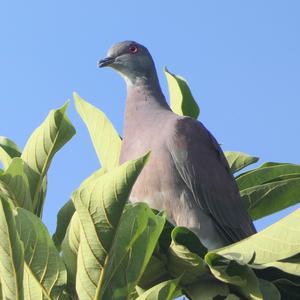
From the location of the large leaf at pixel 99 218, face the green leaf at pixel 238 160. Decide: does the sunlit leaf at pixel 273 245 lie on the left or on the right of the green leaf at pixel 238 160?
right

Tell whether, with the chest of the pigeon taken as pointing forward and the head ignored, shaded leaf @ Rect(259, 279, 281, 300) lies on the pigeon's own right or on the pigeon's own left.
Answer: on the pigeon's own left

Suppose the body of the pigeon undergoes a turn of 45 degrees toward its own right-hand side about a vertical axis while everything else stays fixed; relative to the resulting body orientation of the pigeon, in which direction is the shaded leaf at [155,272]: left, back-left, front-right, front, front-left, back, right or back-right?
left

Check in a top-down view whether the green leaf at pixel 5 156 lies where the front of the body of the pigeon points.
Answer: yes

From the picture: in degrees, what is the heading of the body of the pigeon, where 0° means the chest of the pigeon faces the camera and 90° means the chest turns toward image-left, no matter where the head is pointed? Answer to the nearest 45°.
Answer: approximately 45°

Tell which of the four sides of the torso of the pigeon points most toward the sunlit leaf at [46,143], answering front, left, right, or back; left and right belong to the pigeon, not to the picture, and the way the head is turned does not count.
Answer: front

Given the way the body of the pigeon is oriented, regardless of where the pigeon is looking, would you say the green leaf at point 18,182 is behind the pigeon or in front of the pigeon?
in front

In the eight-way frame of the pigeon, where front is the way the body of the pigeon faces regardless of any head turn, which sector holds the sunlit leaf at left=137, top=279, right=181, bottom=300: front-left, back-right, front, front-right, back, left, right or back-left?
front-left
